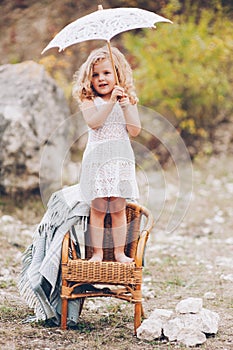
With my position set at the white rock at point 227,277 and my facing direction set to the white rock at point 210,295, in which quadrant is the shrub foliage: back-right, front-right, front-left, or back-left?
back-right

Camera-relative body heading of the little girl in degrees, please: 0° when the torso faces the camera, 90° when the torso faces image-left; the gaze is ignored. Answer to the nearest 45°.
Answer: approximately 0°

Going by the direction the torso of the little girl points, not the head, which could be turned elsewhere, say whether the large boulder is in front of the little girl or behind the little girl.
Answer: behind

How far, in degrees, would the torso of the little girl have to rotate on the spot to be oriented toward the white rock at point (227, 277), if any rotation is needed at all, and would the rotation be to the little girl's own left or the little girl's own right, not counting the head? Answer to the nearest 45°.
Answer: approximately 135° to the little girl's own left

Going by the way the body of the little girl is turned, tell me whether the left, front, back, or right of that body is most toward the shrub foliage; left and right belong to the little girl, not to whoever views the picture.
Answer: back

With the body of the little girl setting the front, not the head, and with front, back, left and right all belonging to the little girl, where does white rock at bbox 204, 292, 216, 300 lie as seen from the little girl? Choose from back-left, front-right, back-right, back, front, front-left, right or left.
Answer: back-left
